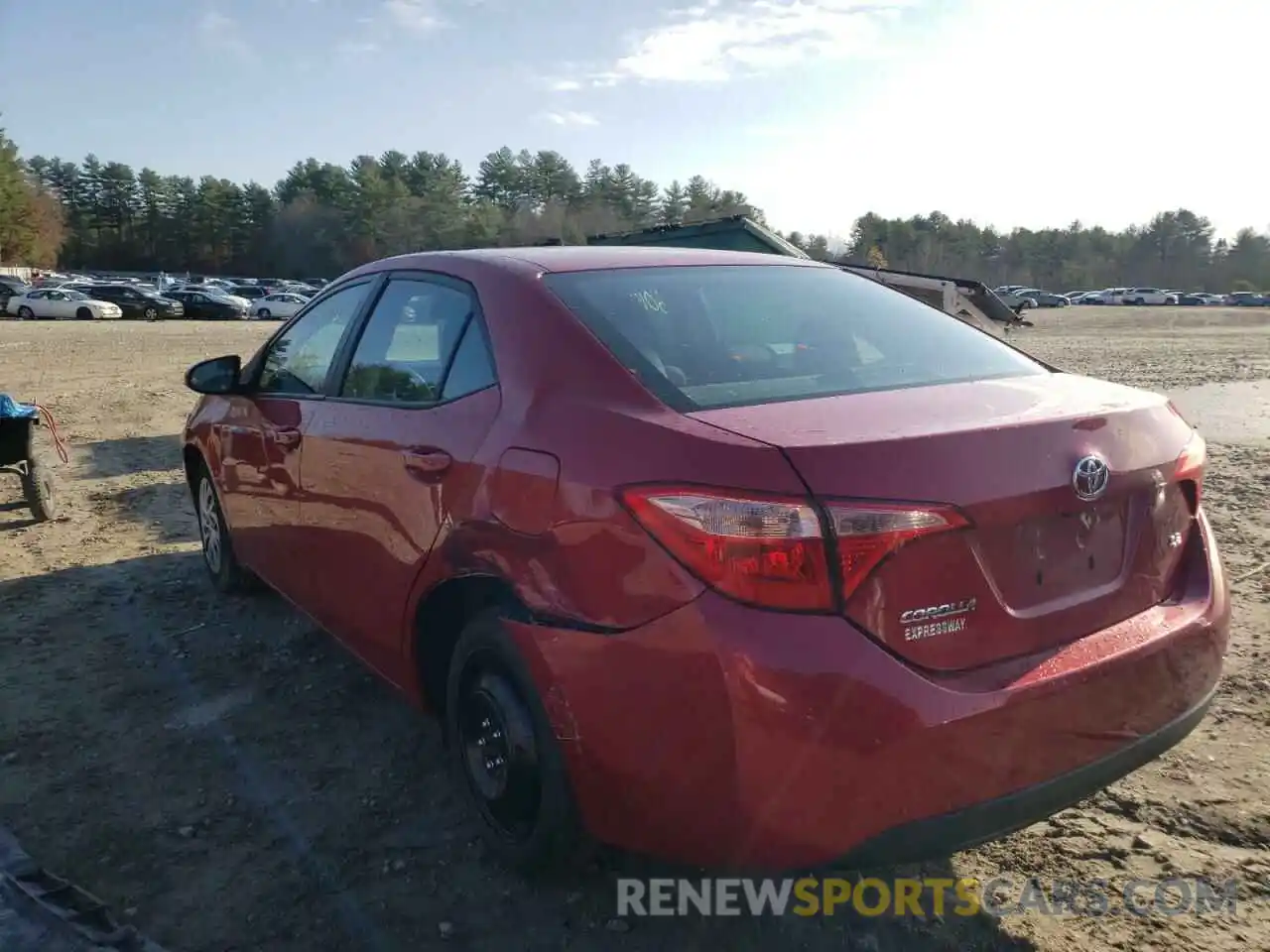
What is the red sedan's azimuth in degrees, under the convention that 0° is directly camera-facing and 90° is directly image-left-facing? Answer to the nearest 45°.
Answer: approximately 135°

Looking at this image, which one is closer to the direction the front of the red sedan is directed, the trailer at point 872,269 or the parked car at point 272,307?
the parked car

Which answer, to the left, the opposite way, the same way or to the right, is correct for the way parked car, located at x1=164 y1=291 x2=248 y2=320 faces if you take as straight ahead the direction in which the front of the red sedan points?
to the right

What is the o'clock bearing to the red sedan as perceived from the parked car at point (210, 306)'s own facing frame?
The red sedan is roughly at 3 o'clock from the parked car.

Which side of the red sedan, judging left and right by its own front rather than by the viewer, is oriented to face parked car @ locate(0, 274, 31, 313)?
front

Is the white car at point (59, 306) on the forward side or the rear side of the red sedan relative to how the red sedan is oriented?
on the forward side

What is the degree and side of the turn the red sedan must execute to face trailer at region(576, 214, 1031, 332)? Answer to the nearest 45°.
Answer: approximately 45° to its right
